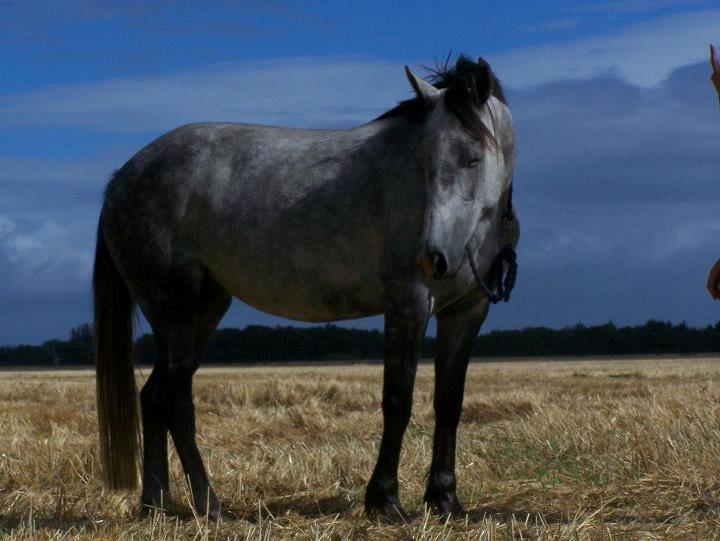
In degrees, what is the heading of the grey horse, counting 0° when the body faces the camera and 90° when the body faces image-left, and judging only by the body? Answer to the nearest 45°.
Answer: approximately 270°
